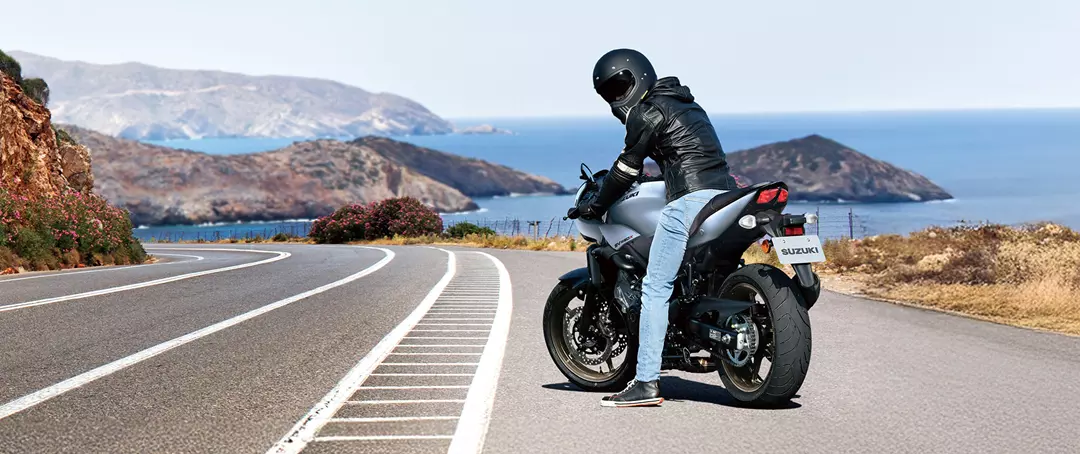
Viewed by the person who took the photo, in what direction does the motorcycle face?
facing away from the viewer and to the left of the viewer

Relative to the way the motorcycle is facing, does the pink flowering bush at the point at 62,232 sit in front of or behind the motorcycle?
in front

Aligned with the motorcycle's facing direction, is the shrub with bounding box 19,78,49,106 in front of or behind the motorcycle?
in front

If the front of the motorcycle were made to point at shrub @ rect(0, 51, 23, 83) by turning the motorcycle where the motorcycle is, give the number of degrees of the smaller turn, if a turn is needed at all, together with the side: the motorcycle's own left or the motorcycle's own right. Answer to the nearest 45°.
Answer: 0° — it already faces it

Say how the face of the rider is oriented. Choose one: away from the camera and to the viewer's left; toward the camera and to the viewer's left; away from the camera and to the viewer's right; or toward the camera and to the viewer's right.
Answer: toward the camera and to the viewer's left
